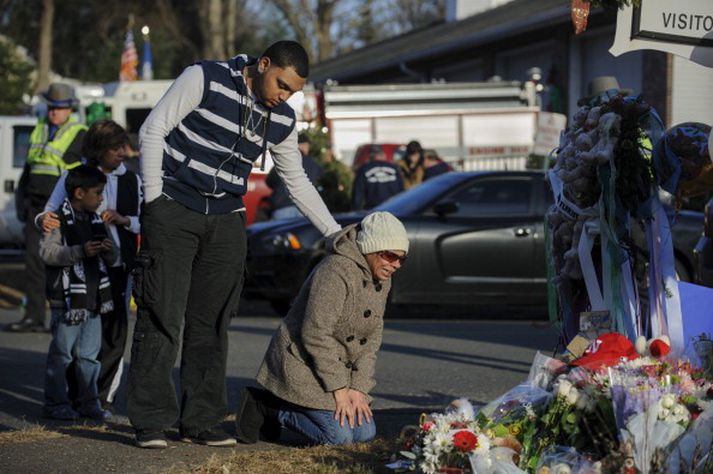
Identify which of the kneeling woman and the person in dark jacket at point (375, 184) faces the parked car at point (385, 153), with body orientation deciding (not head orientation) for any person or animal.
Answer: the person in dark jacket

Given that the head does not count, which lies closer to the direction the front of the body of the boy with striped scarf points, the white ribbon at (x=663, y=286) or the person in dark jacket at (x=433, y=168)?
the white ribbon

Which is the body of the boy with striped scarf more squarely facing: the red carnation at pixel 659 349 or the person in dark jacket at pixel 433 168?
the red carnation

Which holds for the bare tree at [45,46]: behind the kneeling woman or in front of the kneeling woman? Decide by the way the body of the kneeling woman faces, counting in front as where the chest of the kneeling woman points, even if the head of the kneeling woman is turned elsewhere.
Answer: behind

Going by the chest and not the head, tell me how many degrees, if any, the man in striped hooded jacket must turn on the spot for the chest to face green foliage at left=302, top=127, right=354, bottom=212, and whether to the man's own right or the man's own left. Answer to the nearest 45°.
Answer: approximately 135° to the man's own left

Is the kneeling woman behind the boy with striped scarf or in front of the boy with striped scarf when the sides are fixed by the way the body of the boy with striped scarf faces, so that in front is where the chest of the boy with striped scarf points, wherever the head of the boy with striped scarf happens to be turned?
in front

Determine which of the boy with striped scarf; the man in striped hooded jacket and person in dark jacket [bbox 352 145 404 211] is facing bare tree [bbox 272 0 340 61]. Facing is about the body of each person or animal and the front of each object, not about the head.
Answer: the person in dark jacket

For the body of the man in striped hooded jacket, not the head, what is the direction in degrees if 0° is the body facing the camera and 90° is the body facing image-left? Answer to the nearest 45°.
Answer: approximately 315°
